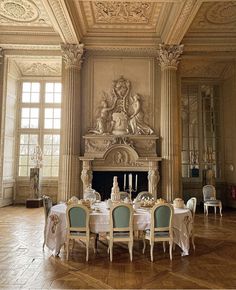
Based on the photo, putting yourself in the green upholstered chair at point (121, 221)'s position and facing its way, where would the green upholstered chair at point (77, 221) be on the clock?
the green upholstered chair at point (77, 221) is roughly at 9 o'clock from the green upholstered chair at point (121, 221).

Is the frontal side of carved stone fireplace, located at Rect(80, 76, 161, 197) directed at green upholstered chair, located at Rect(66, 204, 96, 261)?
yes

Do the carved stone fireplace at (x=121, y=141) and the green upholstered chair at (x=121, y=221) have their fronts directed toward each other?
yes

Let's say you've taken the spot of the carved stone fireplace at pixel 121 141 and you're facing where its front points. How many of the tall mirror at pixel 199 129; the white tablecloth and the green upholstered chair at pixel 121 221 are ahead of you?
2

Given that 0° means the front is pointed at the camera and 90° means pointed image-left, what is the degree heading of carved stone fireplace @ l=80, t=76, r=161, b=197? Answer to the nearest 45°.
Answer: approximately 0°

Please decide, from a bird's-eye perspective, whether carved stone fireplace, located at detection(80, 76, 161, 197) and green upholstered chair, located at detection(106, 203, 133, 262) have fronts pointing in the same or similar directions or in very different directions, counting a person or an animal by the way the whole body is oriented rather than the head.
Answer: very different directions

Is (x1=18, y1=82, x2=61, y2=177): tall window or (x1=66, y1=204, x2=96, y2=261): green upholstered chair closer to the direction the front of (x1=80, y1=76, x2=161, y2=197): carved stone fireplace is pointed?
the green upholstered chair

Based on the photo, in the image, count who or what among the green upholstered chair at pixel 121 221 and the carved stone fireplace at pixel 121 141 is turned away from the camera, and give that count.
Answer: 1

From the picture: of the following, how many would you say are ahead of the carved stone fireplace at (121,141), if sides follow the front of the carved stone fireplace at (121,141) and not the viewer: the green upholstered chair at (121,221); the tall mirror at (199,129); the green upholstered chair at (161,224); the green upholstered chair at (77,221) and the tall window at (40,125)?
3

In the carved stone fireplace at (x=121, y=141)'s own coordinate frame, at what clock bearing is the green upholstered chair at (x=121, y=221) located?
The green upholstered chair is roughly at 12 o'clock from the carved stone fireplace.

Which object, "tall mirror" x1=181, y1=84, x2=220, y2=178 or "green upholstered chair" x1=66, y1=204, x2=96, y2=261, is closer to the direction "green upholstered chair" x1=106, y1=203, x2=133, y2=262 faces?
the tall mirror

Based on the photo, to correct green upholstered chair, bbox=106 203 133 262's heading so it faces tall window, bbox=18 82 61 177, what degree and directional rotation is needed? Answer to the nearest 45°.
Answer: approximately 45° to its left

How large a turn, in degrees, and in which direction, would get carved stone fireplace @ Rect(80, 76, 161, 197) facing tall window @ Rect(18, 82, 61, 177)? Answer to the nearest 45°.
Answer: approximately 135° to its right

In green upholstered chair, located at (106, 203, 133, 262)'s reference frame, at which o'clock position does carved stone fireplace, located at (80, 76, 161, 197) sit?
The carved stone fireplace is roughly at 12 o'clock from the green upholstered chair.

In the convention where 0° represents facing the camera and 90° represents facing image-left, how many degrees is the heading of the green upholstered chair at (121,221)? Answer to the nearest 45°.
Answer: approximately 180°

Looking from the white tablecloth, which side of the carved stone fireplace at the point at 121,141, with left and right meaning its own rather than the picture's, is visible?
front
